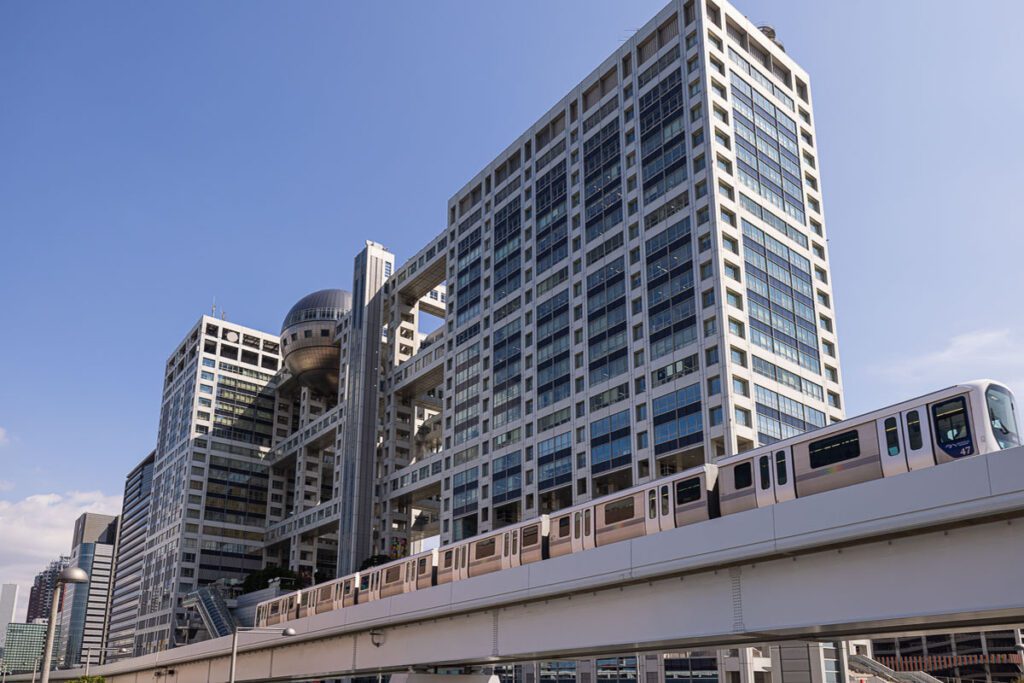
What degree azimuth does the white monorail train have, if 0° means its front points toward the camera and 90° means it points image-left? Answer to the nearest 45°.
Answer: approximately 315°
